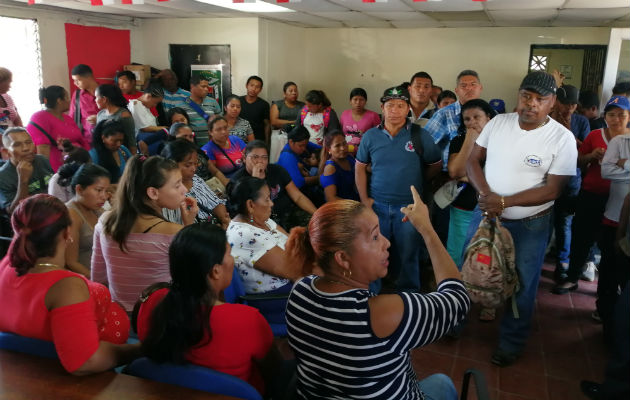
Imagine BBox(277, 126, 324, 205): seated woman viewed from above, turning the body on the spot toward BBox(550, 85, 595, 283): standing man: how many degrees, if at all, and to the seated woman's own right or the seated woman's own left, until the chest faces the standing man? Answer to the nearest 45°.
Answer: approximately 45° to the seated woman's own left

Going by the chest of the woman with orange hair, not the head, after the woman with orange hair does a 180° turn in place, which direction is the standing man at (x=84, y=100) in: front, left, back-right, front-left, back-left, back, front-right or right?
right

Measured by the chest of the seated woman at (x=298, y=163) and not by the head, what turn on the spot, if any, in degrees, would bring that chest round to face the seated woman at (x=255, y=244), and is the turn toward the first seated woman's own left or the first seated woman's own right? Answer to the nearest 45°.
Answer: approximately 45° to the first seated woman's own right

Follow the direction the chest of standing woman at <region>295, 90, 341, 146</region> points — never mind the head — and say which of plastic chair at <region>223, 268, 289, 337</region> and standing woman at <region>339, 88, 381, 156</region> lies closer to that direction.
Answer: the plastic chair

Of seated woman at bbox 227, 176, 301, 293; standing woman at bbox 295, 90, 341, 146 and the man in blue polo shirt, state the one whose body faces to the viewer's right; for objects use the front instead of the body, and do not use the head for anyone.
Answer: seated woman at bbox 227, 176, 301, 293

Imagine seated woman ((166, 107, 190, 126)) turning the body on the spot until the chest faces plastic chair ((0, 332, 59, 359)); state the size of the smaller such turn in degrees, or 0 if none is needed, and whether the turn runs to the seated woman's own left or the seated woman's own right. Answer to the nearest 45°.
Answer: approximately 45° to the seated woman's own right

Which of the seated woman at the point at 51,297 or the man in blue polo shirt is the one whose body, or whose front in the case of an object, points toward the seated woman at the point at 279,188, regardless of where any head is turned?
the seated woman at the point at 51,297

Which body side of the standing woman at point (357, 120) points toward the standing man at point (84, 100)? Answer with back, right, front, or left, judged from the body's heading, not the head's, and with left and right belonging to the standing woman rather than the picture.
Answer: right

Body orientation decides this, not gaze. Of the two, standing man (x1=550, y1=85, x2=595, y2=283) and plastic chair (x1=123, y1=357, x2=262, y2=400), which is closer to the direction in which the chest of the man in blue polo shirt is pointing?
the plastic chair

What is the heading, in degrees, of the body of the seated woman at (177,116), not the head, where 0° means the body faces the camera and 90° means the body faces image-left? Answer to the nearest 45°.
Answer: approximately 315°
